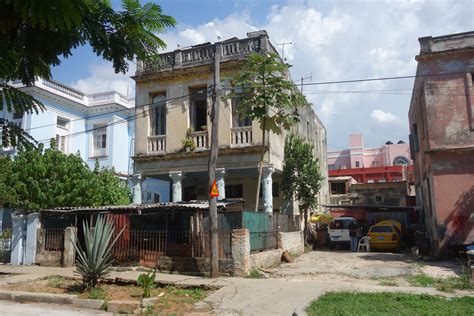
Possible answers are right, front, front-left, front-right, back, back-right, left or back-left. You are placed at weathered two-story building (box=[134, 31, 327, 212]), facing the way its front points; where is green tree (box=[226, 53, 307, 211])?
left

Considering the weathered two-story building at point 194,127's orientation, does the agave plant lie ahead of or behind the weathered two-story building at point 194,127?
ahead

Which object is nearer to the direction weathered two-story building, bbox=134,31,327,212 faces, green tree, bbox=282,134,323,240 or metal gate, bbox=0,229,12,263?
the metal gate

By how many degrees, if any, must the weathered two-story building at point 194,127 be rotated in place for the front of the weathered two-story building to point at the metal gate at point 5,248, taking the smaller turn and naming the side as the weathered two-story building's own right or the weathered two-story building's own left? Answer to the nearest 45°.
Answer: approximately 45° to the weathered two-story building's own right

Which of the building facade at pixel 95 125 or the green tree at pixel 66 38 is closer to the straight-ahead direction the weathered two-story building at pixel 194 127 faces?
the green tree

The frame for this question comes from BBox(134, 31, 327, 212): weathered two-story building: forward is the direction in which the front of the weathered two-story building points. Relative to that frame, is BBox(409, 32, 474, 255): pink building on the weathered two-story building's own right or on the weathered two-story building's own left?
on the weathered two-story building's own left

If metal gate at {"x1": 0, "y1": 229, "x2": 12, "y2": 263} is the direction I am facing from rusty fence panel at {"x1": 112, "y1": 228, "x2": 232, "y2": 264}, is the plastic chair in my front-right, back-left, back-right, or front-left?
back-right

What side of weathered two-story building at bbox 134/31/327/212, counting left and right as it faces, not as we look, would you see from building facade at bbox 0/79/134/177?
right

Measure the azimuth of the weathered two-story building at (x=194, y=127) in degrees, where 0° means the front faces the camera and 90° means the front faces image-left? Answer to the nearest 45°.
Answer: approximately 45°

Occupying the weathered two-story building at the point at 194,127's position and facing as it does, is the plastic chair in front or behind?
behind

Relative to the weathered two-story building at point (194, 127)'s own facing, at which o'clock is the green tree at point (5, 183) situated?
The green tree is roughly at 1 o'clock from the weathered two-story building.
